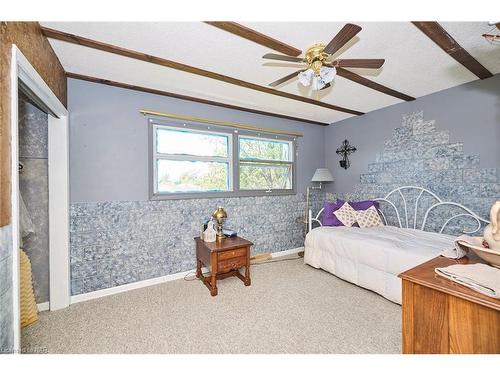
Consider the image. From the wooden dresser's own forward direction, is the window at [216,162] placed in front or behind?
in front

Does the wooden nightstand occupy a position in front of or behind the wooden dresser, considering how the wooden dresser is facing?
in front

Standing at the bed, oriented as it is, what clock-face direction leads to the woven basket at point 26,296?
The woven basket is roughly at 12 o'clock from the bed.

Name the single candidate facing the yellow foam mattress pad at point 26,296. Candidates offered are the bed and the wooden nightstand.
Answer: the bed

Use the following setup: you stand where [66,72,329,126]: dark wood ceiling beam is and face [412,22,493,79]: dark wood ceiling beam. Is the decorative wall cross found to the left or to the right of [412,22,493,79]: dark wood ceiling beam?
left
